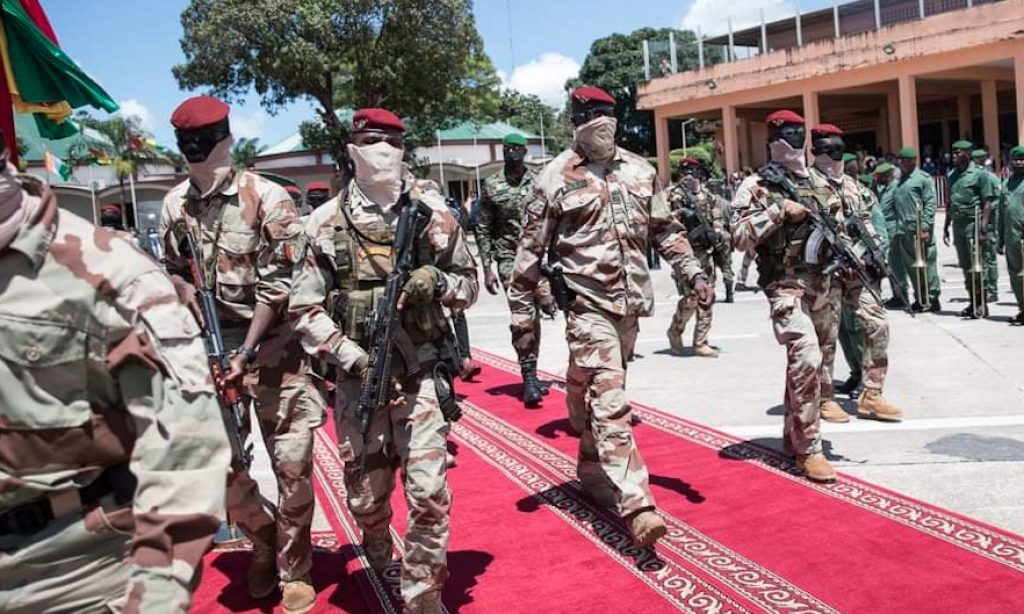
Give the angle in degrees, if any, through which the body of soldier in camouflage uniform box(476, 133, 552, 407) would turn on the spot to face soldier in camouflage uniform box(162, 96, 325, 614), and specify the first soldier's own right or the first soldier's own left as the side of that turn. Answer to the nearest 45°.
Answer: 0° — they already face them

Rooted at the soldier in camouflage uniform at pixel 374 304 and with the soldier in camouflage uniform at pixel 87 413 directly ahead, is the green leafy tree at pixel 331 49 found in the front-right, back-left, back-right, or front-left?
back-right

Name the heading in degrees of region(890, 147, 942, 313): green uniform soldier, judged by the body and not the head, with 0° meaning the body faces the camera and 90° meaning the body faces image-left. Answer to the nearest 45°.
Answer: approximately 45°

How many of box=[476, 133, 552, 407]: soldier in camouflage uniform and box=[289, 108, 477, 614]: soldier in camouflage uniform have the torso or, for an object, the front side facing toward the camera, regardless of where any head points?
2

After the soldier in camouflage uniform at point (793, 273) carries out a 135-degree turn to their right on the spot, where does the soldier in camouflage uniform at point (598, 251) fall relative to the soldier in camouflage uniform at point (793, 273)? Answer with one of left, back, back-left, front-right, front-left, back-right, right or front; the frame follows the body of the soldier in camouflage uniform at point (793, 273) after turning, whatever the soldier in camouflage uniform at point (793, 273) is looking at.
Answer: front-left

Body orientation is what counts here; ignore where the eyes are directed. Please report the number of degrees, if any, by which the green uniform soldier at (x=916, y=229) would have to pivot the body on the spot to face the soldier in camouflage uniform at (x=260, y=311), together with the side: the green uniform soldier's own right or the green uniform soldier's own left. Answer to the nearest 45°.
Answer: approximately 45° to the green uniform soldier's own left

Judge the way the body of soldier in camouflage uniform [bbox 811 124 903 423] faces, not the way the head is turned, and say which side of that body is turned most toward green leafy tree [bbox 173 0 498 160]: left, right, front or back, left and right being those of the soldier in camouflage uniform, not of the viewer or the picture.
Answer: back

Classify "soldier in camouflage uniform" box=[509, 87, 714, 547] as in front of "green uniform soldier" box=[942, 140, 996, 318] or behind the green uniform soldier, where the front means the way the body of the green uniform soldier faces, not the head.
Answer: in front
